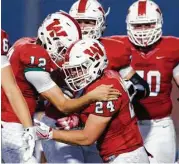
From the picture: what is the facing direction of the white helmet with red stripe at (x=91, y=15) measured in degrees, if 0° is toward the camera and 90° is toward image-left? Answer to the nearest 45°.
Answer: approximately 45°

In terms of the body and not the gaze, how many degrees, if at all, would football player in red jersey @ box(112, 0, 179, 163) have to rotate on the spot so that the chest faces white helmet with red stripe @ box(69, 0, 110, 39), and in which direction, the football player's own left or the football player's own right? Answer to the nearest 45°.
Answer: approximately 90° to the football player's own right

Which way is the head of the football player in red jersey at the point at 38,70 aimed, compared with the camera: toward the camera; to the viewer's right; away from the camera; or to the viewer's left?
to the viewer's right

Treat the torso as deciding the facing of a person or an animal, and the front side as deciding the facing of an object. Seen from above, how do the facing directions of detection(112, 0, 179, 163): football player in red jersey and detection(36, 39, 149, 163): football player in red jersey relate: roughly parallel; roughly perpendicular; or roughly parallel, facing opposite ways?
roughly perpendicular

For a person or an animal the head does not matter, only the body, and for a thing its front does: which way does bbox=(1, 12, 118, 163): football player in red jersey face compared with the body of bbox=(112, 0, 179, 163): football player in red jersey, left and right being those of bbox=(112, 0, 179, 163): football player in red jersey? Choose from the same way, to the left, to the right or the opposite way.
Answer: to the left

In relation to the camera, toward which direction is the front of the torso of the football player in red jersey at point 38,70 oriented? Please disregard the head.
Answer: to the viewer's right
